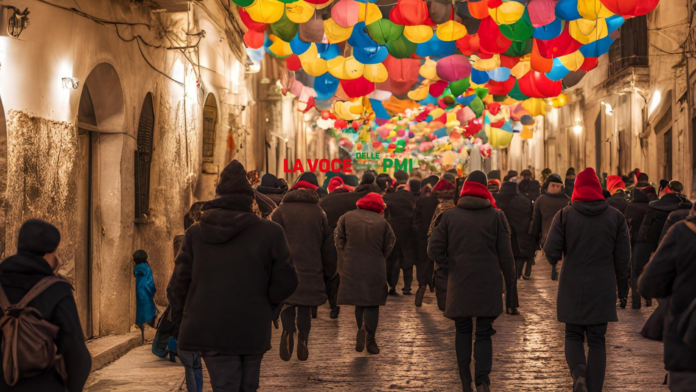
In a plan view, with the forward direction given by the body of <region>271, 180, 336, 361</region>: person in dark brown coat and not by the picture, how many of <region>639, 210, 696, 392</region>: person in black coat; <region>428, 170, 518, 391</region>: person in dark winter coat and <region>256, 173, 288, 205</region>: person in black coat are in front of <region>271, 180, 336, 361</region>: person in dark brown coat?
1

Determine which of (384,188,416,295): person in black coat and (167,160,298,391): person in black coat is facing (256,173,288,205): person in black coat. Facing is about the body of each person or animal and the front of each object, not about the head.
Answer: (167,160,298,391): person in black coat

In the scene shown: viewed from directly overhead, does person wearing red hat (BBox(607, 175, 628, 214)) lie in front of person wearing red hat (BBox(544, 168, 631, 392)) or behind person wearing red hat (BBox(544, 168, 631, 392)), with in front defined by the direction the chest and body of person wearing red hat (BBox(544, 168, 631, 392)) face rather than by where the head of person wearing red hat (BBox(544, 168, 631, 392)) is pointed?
in front

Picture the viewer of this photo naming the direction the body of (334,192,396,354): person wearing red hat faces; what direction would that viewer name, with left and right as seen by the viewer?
facing away from the viewer

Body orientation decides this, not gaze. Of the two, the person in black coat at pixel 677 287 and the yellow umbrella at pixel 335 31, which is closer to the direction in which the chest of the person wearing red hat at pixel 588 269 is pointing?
the yellow umbrella

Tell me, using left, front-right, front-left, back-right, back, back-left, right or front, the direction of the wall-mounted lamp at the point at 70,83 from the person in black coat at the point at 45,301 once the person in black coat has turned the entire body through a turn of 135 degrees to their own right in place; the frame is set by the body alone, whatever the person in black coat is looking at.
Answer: back

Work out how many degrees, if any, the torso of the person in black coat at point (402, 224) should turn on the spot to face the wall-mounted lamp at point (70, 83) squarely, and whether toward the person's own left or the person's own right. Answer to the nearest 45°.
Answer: approximately 135° to the person's own left

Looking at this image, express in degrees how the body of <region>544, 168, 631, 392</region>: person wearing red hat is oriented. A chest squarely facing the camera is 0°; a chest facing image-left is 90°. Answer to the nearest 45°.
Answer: approximately 180°

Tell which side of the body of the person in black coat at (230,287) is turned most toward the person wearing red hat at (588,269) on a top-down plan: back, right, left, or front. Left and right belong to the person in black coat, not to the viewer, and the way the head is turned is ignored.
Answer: right

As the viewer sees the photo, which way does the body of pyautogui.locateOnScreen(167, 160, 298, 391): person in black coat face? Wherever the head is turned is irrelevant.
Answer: away from the camera

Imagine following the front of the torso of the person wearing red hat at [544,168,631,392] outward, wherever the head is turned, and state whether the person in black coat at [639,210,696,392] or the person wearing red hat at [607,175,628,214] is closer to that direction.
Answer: the person wearing red hat

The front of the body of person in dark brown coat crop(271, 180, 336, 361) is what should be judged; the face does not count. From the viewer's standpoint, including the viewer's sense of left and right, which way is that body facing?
facing away from the viewer

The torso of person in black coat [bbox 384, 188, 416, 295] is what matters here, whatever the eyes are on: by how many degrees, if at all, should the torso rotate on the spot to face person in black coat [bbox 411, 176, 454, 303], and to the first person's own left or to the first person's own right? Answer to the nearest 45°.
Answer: approximately 135° to the first person's own right

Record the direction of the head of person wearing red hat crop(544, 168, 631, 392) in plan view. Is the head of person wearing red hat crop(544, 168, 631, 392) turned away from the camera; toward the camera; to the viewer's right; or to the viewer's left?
away from the camera

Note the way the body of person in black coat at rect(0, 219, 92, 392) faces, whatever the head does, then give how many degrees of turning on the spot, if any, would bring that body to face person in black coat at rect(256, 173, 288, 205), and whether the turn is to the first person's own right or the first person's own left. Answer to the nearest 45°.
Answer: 0° — they already face them

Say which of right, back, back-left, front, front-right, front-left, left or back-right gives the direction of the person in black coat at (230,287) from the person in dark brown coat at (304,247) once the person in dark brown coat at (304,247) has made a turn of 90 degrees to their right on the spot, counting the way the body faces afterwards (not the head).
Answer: right

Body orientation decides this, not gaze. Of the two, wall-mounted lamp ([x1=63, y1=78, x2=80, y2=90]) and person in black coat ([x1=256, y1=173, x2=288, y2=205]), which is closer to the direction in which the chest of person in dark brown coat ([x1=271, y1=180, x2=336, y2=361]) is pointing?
the person in black coat
